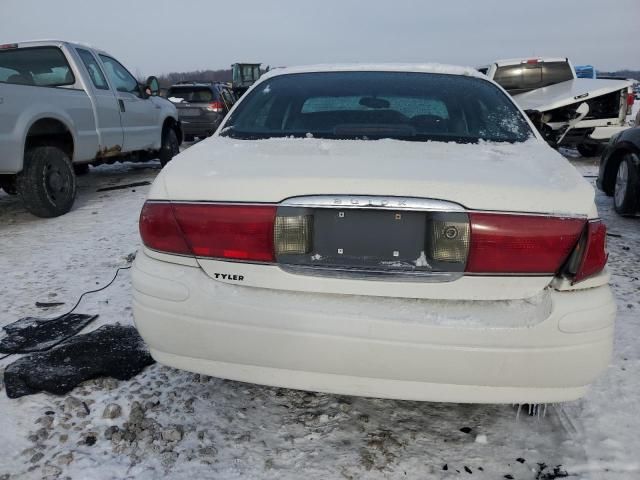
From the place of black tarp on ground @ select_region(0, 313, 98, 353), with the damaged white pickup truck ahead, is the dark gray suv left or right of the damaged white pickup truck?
left

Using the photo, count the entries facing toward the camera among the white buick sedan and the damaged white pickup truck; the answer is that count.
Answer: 0

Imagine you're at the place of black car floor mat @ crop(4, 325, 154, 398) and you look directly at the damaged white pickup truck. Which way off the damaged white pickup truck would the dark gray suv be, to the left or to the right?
left

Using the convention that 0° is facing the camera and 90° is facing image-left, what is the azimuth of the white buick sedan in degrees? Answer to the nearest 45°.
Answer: approximately 180°

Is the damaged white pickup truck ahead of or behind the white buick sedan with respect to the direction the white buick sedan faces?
ahead

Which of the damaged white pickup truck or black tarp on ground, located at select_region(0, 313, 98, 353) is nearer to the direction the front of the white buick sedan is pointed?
the damaged white pickup truck

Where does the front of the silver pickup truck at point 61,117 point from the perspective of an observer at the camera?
facing away from the viewer and to the right of the viewer

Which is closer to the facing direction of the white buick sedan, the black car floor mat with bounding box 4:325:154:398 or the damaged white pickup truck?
the damaged white pickup truck

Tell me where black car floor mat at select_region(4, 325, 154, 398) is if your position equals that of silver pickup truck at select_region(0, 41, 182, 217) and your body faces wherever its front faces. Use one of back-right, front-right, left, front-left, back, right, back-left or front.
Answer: back-right

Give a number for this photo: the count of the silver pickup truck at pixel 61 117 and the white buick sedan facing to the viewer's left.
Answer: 0

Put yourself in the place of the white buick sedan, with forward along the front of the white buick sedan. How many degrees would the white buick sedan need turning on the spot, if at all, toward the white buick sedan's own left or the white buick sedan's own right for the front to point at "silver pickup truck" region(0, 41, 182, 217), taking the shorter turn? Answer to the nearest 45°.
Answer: approximately 45° to the white buick sedan's own left
